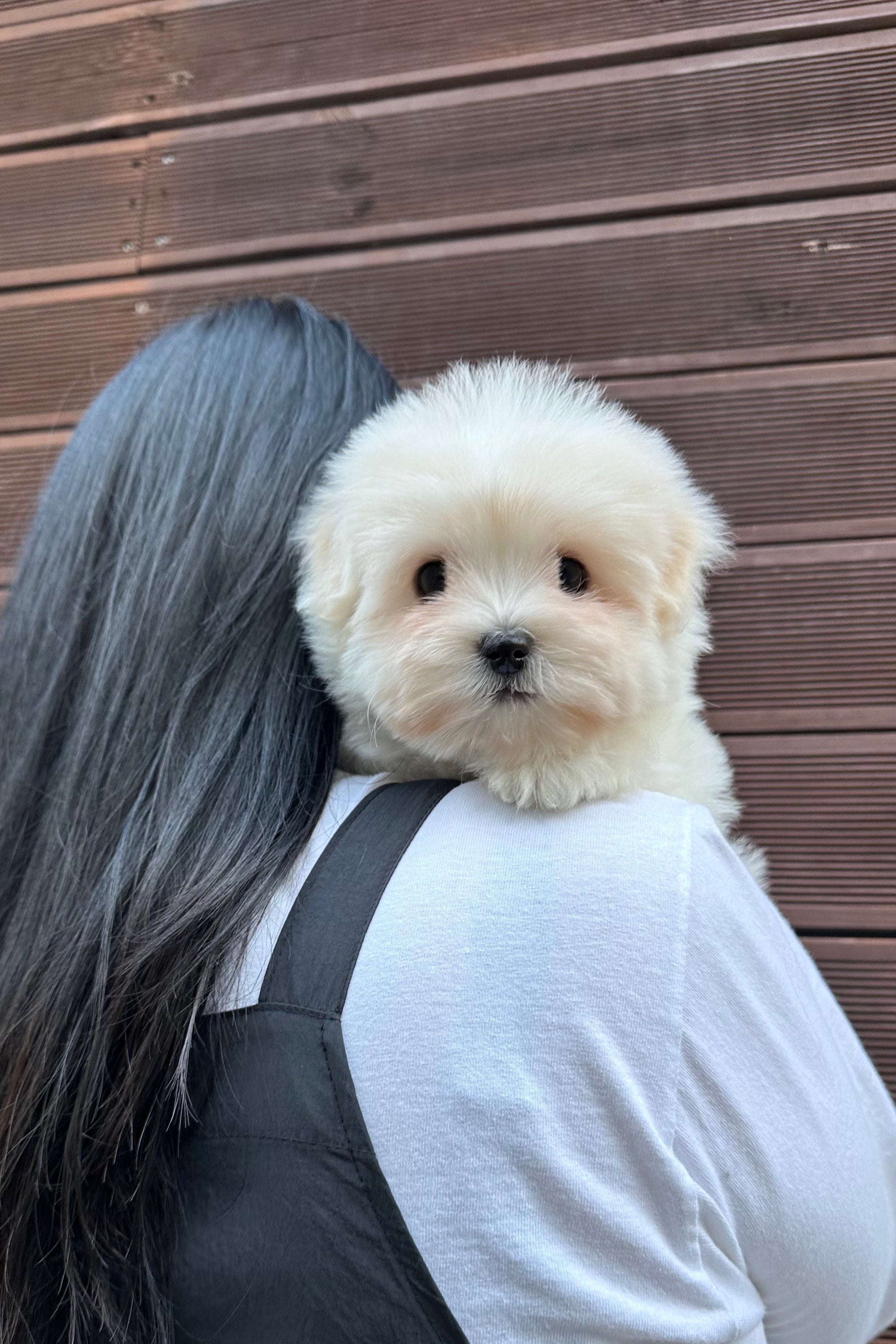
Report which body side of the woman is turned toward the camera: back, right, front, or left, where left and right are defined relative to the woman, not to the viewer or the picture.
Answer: back

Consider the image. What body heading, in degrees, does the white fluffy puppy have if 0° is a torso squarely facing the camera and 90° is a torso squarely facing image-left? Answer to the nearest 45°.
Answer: approximately 0°

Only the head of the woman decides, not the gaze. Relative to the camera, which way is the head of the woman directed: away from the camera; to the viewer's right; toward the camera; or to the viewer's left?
away from the camera
